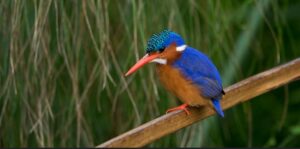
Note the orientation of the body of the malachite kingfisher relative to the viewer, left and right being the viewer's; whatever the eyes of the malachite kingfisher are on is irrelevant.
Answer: facing to the left of the viewer
